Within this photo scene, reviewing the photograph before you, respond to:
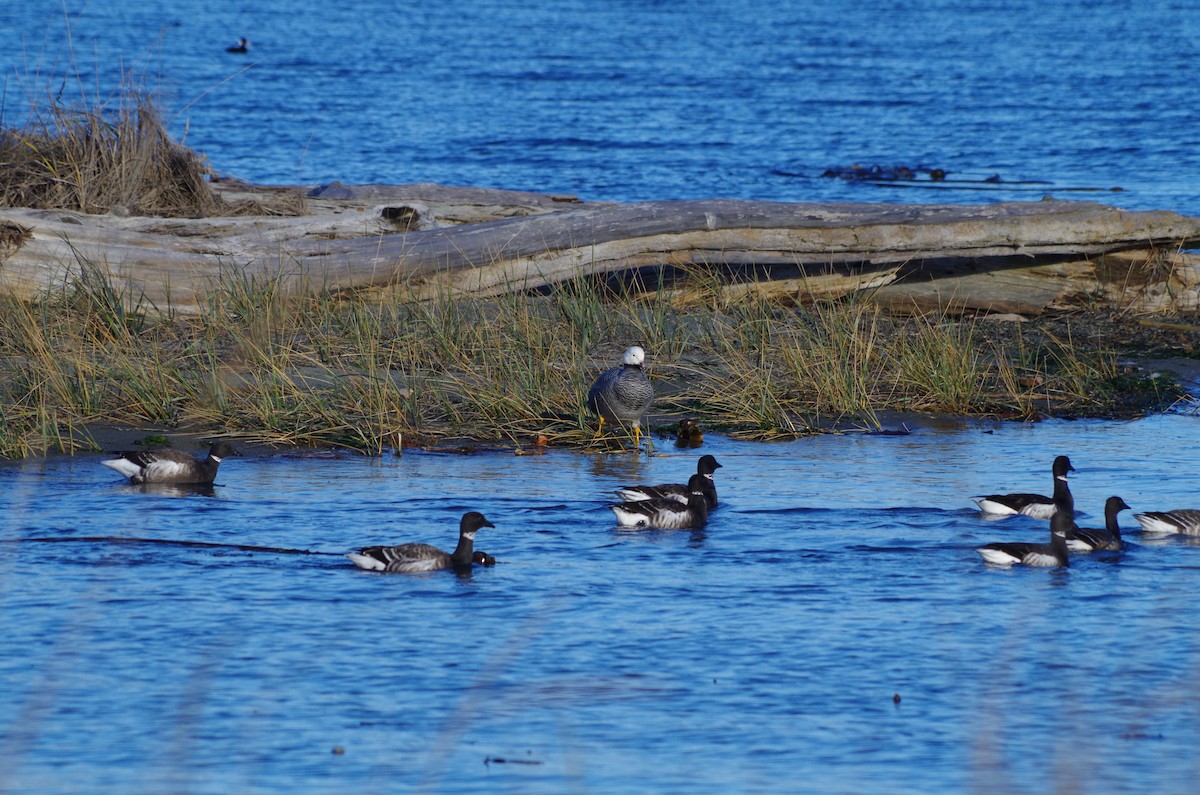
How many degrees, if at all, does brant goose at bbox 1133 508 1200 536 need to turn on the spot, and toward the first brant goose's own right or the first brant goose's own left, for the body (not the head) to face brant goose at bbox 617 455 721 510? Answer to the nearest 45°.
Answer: approximately 180°

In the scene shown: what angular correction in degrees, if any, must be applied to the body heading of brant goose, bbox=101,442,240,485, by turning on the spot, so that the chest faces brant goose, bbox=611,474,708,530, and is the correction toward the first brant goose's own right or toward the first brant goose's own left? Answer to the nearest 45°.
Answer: approximately 45° to the first brant goose's own right

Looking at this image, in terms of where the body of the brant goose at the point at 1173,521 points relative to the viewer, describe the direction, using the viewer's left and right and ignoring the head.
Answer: facing to the right of the viewer

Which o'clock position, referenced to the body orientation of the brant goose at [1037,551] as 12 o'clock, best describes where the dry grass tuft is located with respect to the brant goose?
The dry grass tuft is roughly at 7 o'clock from the brant goose.

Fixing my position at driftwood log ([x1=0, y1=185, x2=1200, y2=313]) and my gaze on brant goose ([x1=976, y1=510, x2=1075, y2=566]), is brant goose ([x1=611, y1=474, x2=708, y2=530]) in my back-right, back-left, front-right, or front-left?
front-right

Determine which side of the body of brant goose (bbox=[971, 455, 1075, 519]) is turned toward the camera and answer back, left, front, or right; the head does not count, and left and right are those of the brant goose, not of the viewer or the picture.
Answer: right

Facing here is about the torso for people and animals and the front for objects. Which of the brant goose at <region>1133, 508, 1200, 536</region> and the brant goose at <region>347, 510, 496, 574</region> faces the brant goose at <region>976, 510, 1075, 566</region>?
the brant goose at <region>347, 510, 496, 574</region>

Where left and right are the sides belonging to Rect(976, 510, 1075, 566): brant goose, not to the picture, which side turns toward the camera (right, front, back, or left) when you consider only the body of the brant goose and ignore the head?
right

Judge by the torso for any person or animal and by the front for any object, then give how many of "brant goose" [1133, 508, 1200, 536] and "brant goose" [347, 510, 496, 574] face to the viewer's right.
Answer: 2

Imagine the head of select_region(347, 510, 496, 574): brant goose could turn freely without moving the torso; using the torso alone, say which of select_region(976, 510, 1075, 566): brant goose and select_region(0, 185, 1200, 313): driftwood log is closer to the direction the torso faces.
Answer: the brant goose

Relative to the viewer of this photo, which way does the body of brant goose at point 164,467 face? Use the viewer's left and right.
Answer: facing to the right of the viewer

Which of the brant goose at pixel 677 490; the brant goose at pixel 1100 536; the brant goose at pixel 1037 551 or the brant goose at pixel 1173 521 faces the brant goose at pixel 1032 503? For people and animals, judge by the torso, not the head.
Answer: the brant goose at pixel 677 490
